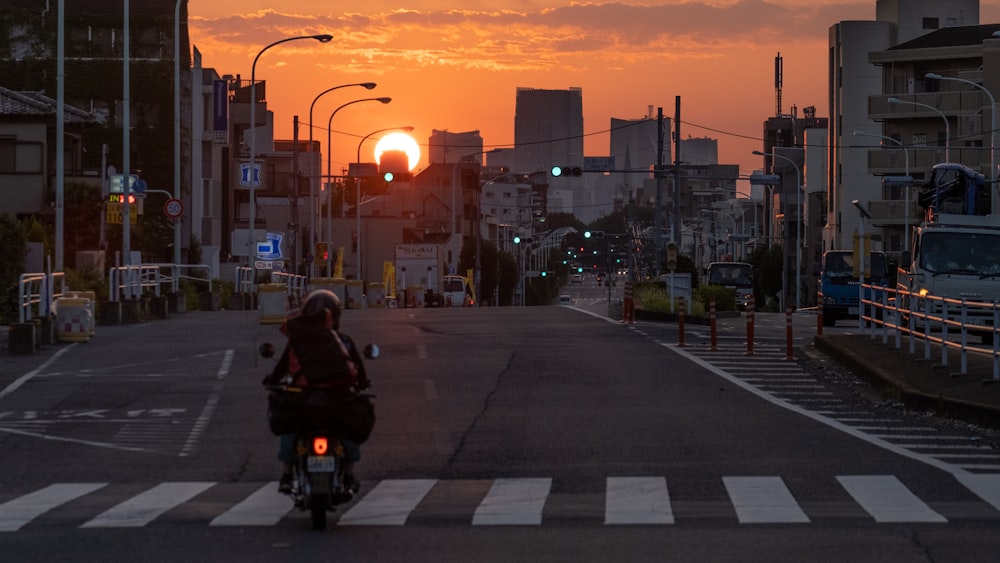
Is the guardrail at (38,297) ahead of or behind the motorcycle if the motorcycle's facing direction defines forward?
ahead

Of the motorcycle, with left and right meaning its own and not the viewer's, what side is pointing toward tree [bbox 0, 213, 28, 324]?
front

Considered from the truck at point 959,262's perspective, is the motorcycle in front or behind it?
in front

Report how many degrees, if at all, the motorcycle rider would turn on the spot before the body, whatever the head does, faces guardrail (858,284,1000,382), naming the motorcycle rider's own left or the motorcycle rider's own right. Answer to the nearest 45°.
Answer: approximately 45° to the motorcycle rider's own right

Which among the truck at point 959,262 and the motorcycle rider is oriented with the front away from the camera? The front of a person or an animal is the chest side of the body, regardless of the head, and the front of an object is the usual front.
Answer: the motorcycle rider

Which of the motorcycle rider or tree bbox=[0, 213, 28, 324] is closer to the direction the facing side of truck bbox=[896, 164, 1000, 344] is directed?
the motorcycle rider

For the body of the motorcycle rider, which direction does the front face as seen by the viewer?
away from the camera

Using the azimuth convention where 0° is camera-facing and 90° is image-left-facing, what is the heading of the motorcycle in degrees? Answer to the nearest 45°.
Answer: approximately 180°

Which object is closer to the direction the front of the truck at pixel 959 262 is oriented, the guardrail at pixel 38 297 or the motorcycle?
the motorcycle

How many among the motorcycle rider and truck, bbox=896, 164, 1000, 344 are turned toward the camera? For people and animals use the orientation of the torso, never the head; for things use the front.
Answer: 1

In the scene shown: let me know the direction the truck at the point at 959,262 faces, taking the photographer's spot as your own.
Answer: facing the viewer

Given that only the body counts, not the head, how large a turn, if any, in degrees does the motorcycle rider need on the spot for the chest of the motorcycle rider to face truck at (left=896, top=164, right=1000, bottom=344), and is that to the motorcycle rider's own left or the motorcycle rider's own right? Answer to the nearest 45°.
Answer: approximately 45° to the motorcycle rider's own right
